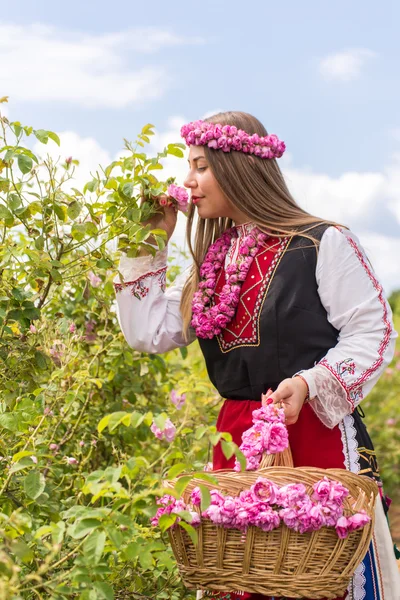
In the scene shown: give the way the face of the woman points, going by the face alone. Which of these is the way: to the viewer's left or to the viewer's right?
to the viewer's left
